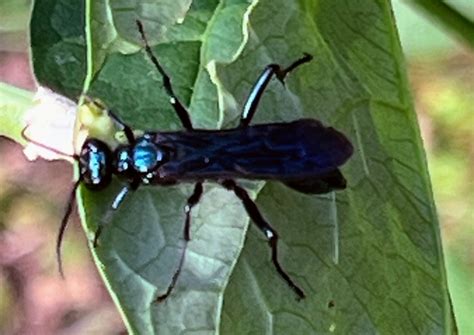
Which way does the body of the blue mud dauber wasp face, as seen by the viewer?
to the viewer's left

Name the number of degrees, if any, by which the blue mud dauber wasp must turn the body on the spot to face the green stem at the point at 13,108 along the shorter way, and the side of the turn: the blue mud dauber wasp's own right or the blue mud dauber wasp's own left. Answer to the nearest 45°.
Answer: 0° — it already faces it
